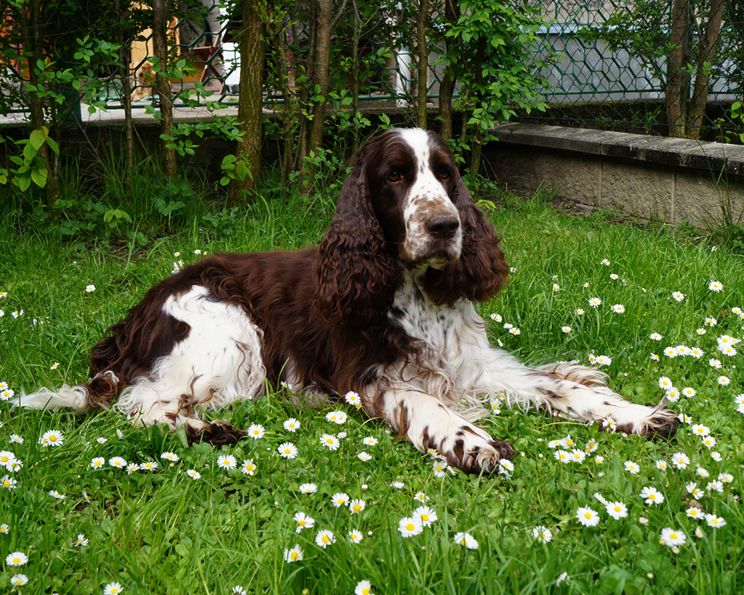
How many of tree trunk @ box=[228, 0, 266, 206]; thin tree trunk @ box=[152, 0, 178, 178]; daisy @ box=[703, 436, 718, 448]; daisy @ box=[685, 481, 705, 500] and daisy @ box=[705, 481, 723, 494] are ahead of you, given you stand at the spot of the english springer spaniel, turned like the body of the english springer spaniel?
3

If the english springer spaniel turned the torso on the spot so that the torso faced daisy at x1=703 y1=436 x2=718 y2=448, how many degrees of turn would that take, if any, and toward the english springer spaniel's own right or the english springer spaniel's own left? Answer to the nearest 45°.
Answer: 0° — it already faces it

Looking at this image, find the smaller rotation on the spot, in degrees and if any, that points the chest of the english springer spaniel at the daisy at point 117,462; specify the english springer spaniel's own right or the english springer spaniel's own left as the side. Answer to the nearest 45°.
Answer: approximately 90° to the english springer spaniel's own right

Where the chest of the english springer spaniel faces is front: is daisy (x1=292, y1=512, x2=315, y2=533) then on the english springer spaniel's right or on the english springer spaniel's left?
on the english springer spaniel's right

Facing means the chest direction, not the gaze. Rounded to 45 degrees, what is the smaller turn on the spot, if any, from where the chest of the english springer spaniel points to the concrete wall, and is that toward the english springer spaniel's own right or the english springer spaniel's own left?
approximately 90° to the english springer spaniel's own left

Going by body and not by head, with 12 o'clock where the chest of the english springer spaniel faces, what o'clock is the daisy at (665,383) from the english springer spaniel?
The daisy is roughly at 11 o'clock from the english springer spaniel.

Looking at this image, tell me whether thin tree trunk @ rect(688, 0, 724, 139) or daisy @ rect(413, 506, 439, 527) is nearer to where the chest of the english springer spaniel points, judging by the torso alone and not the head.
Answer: the daisy

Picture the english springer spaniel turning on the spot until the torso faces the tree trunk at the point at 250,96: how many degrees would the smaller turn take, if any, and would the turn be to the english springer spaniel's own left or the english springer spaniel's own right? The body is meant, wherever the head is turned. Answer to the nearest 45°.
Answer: approximately 135° to the english springer spaniel's own left

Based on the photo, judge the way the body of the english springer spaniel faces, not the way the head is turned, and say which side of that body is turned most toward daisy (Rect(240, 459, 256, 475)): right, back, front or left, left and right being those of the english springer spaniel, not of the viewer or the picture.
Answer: right

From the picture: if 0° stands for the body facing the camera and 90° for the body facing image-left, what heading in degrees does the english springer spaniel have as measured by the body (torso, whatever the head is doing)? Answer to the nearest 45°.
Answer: approximately 315°

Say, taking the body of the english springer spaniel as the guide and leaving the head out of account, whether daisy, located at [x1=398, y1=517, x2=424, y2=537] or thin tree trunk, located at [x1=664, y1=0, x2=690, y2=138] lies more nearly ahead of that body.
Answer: the daisy

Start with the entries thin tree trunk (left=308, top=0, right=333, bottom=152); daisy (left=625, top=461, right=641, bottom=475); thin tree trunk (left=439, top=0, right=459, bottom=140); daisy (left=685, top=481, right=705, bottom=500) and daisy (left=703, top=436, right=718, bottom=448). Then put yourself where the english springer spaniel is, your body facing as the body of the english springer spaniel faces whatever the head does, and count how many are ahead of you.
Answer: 3
